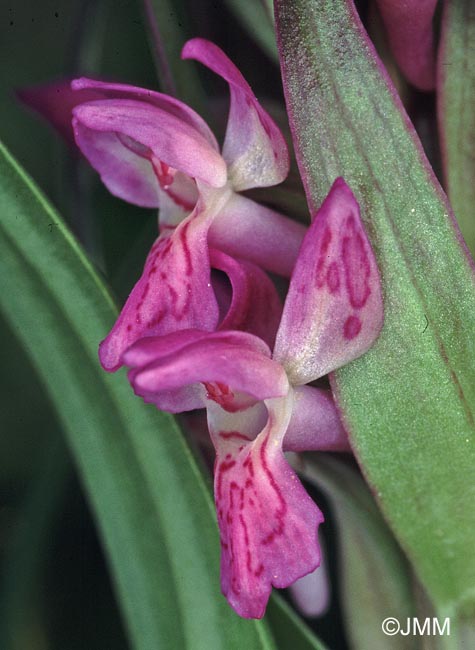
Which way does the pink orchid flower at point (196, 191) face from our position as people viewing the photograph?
facing to the left of the viewer
